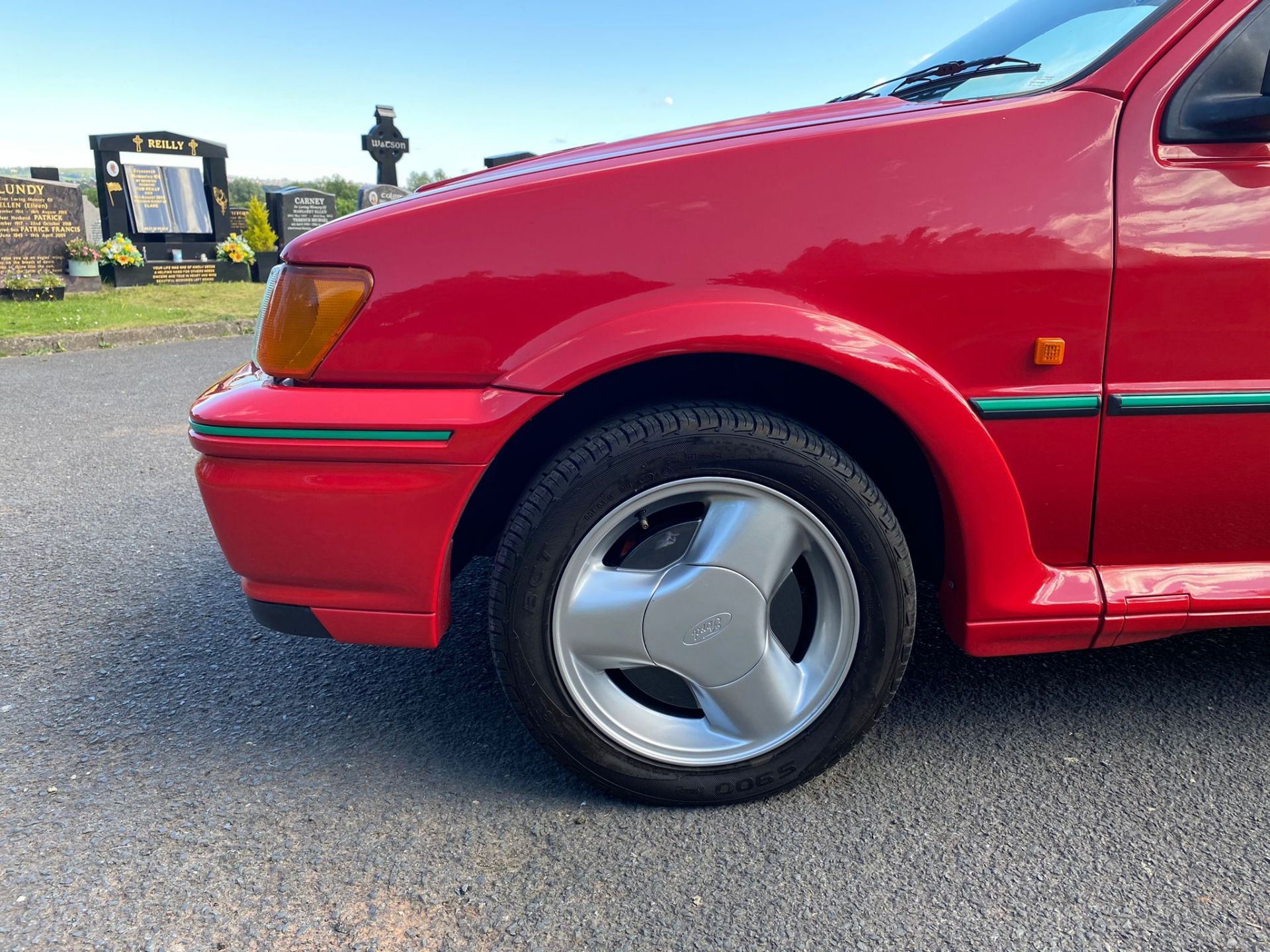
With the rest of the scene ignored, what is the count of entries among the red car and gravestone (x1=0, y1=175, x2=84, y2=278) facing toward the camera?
1

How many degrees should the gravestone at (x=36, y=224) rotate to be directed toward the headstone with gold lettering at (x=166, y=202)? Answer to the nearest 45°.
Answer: approximately 135° to its left

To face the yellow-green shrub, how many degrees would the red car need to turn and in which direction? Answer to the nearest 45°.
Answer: approximately 45° to its right

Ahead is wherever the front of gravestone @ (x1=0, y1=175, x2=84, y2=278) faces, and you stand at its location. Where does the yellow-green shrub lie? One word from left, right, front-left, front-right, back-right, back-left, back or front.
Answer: back-left

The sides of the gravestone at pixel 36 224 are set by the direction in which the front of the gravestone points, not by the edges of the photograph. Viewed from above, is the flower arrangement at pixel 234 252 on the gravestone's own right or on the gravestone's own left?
on the gravestone's own left

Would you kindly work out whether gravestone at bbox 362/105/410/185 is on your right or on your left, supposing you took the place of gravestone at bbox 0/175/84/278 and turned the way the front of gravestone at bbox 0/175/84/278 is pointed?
on your left

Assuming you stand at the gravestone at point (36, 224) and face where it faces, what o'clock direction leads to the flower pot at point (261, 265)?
The flower pot is roughly at 8 o'clock from the gravestone.

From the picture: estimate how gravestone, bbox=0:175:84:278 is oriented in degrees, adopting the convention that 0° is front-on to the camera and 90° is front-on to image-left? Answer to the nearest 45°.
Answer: approximately 0°

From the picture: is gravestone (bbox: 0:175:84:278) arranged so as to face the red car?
yes

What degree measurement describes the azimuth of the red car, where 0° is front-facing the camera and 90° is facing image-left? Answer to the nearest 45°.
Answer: approximately 90°

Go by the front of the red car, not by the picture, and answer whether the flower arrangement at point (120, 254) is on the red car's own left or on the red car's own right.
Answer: on the red car's own right

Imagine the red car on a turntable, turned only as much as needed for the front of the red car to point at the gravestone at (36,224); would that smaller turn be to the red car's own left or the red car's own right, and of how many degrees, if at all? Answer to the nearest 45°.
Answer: approximately 45° to the red car's own right
